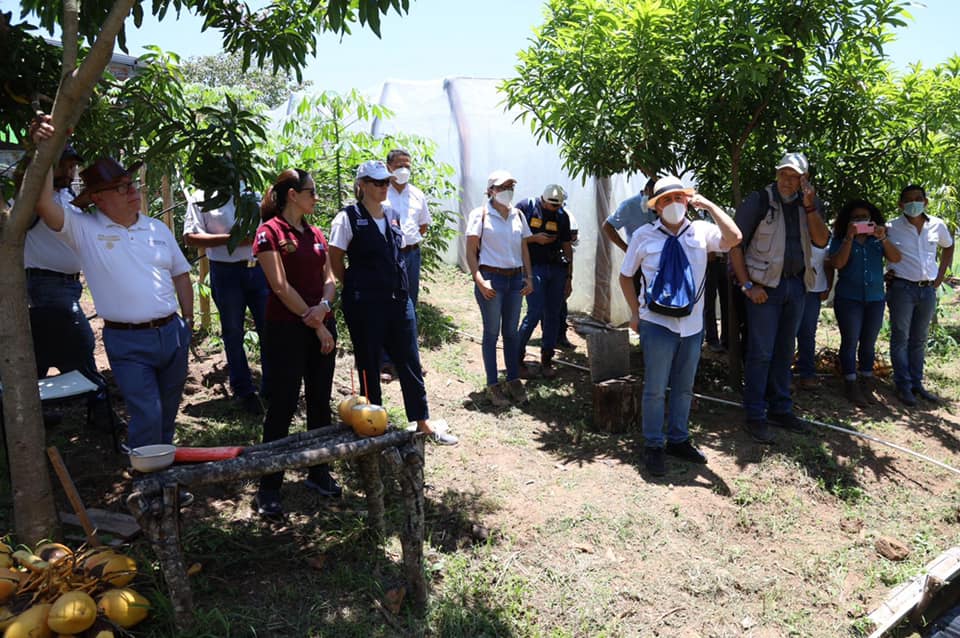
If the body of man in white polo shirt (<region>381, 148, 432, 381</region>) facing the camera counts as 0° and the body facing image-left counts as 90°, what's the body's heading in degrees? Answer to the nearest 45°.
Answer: approximately 0°

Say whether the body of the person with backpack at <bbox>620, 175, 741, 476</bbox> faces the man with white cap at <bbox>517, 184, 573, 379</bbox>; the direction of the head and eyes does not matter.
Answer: no

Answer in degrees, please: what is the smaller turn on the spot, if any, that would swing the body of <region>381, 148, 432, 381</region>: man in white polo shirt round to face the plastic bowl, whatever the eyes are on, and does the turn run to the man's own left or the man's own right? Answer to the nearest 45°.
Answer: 0° — they already face it

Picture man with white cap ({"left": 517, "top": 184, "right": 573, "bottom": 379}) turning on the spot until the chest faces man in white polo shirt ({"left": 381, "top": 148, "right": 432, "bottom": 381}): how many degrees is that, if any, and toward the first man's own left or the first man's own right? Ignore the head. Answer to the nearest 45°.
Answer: approximately 45° to the first man's own right

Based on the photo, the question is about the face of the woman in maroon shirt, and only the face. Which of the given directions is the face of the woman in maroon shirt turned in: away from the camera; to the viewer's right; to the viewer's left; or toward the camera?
to the viewer's right

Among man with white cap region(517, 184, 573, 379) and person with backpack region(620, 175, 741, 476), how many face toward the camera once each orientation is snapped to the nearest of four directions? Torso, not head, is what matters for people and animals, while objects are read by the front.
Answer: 2

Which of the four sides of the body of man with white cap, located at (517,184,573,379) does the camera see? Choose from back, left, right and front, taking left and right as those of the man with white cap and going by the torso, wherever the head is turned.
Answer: front

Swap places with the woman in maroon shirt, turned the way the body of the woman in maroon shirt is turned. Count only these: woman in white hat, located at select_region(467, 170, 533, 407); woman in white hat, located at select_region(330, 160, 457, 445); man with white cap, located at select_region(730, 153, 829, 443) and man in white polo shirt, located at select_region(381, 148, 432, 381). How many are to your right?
0

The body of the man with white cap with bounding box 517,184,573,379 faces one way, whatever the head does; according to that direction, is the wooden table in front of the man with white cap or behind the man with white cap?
in front

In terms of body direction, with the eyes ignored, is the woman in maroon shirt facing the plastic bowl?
no

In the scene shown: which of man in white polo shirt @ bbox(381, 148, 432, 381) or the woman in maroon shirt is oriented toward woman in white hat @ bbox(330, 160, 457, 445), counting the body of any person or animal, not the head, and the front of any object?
the man in white polo shirt

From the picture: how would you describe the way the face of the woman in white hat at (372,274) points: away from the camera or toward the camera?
toward the camera

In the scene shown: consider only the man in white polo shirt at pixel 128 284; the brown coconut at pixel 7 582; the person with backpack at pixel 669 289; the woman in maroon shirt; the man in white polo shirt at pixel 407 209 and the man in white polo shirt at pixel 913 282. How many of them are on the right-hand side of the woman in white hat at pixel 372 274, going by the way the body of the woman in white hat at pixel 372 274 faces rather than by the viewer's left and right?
3

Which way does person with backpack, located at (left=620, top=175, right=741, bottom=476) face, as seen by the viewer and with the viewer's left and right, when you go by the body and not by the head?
facing the viewer

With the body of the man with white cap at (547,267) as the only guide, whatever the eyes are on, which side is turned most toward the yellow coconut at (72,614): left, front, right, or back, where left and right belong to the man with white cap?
front

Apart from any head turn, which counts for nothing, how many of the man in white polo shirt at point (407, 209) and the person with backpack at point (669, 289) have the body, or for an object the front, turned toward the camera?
2

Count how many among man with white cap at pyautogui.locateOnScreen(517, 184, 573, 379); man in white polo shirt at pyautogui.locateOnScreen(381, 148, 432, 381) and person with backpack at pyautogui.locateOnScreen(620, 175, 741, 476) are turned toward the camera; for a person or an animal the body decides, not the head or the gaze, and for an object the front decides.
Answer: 3

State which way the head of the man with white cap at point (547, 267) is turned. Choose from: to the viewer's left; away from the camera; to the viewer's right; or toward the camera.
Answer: toward the camera

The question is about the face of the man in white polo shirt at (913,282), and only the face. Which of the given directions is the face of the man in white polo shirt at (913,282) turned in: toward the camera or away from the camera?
toward the camera
